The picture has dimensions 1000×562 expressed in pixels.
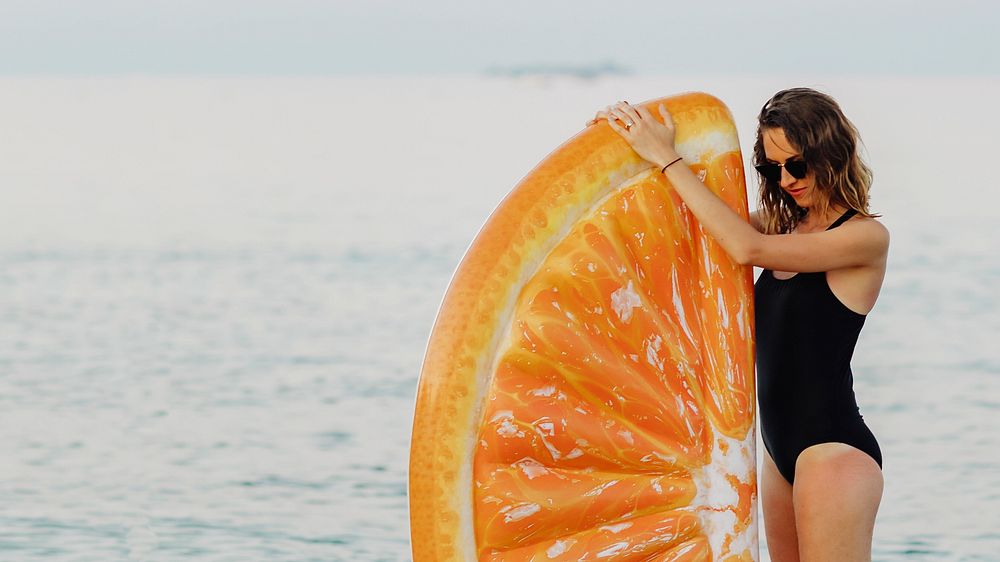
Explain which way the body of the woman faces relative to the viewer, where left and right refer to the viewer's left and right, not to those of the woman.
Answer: facing the viewer and to the left of the viewer
